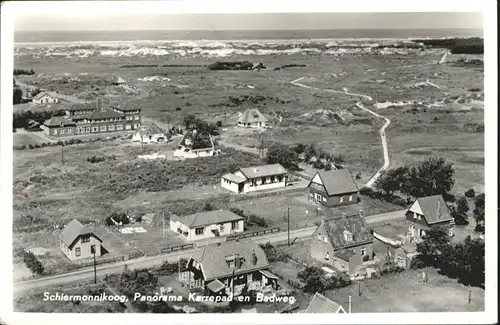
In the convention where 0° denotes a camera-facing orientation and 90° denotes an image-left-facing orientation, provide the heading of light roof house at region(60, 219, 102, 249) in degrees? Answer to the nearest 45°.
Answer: approximately 315°
